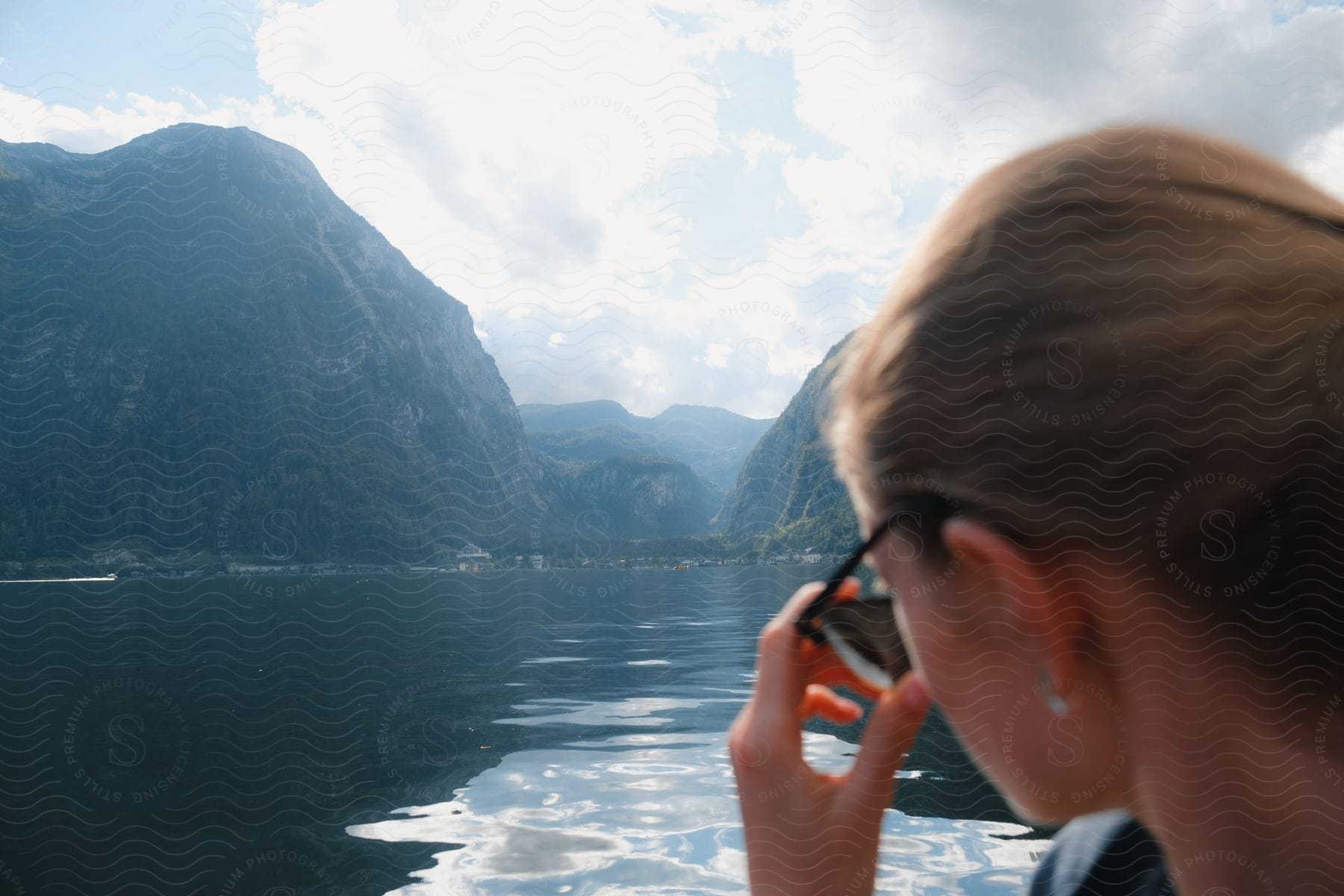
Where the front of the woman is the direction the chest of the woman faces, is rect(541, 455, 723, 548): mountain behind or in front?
in front

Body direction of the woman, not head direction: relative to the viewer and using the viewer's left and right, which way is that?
facing away from the viewer and to the left of the viewer

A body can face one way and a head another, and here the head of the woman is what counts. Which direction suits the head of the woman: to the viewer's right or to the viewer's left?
to the viewer's left

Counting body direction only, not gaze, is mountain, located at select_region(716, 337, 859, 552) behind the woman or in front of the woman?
in front
